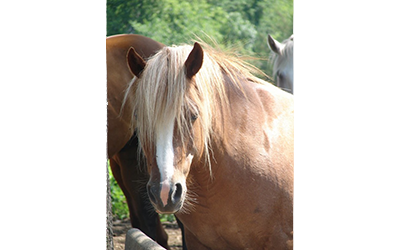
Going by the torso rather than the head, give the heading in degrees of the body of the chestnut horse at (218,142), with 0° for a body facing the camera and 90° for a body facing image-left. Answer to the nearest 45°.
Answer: approximately 45°

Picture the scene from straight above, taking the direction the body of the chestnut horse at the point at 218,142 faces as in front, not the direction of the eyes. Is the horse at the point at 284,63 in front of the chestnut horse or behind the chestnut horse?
behind

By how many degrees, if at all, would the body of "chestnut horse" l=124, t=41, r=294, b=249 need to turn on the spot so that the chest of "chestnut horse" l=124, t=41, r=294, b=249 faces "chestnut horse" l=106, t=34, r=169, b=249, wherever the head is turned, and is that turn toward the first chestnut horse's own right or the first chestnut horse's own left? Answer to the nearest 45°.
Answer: approximately 90° to the first chestnut horse's own right
